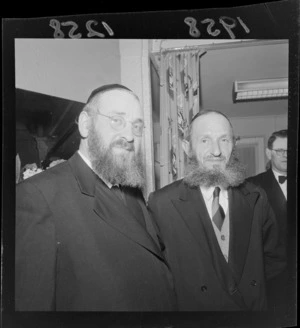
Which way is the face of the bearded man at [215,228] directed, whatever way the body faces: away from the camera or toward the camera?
toward the camera

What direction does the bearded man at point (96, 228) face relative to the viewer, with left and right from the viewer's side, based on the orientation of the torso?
facing the viewer and to the right of the viewer

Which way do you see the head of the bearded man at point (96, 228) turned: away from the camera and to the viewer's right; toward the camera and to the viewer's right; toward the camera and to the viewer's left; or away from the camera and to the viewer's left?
toward the camera and to the viewer's right
